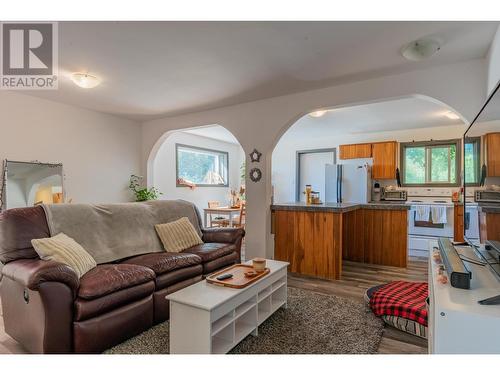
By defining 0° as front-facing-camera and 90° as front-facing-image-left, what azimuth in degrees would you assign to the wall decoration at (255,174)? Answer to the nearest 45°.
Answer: approximately 0°
